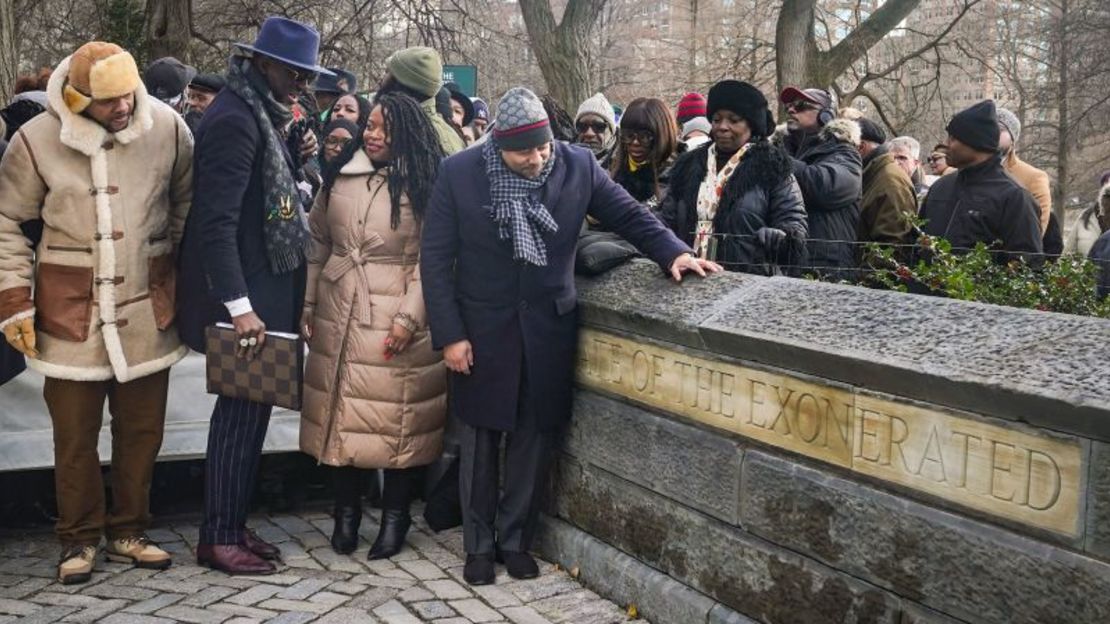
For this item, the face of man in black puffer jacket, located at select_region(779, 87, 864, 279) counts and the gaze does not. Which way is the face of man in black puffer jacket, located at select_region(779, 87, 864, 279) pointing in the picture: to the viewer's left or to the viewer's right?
to the viewer's left

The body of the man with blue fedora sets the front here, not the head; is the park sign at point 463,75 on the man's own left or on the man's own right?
on the man's own left

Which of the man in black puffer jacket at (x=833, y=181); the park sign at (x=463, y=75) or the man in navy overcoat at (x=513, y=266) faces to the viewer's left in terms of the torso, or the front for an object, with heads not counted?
the man in black puffer jacket

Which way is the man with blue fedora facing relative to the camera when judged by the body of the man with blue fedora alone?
to the viewer's right

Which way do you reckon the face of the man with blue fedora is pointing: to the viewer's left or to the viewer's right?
to the viewer's right

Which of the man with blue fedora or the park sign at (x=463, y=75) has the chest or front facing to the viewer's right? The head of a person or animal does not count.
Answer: the man with blue fedora

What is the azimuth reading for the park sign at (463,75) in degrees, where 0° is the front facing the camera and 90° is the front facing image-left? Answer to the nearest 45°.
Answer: approximately 0°

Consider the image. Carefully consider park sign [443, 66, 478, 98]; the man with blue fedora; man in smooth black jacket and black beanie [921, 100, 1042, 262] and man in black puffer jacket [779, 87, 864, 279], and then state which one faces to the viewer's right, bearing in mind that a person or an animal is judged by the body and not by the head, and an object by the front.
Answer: the man with blue fedora
